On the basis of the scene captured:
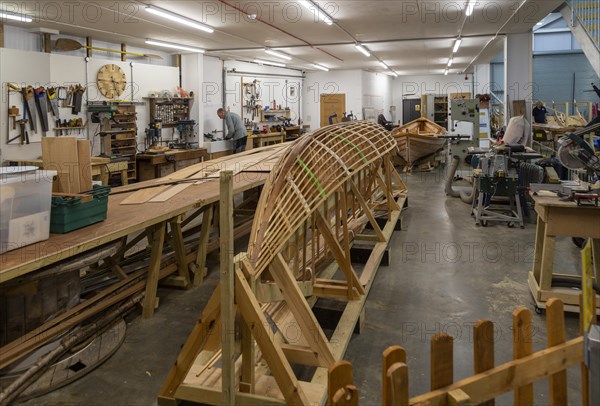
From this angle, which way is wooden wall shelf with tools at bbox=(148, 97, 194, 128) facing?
toward the camera

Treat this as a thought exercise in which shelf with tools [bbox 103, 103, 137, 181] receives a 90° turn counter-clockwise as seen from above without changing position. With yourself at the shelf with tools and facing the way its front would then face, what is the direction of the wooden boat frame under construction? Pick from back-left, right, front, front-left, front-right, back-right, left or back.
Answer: back-right

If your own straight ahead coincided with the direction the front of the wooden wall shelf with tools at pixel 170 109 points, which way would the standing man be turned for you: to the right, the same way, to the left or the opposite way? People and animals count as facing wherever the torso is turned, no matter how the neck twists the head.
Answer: to the right

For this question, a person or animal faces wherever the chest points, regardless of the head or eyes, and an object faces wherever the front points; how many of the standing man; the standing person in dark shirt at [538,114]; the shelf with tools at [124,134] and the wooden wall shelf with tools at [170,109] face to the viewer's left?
1

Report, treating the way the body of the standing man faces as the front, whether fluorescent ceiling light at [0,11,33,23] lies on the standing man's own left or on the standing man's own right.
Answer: on the standing man's own left

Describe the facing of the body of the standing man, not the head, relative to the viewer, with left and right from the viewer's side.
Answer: facing to the left of the viewer

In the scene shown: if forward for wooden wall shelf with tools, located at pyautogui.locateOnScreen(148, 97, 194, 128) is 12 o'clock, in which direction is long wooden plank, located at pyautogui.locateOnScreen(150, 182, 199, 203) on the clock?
The long wooden plank is roughly at 12 o'clock from the wooden wall shelf with tools.

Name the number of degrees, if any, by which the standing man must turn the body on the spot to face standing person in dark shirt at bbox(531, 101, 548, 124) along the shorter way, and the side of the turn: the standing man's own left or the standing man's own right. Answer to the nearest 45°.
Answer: approximately 180°
